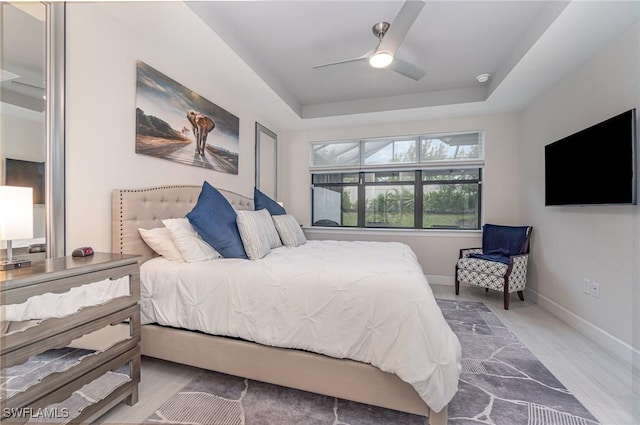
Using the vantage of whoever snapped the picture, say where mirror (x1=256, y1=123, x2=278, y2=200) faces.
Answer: facing the viewer and to the right of the viewer

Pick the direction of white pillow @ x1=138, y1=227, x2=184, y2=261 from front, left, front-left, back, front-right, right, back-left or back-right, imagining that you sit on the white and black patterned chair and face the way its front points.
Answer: front

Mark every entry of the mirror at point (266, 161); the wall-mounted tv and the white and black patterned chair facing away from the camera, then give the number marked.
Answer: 0

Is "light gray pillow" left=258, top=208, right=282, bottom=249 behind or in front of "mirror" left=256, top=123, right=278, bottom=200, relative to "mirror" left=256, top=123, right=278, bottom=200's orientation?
in front

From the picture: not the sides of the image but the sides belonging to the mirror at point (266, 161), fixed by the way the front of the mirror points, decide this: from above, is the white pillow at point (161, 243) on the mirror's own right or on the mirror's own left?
on the mirror's own right

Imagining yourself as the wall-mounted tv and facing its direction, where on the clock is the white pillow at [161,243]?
The white pillow is roughly at 12 o'clock from the wall-mounted tv.

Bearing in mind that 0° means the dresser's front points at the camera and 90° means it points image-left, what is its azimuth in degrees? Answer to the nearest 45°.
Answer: approximately 315°

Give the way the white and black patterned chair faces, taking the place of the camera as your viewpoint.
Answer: facing the viewer and to the left of the viewer

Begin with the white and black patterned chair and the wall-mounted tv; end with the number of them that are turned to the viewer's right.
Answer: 0

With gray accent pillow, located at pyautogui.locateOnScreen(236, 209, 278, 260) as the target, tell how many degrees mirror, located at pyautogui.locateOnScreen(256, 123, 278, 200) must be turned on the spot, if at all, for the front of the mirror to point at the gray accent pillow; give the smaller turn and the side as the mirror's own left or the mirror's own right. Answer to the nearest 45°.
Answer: approximately 45° to the mirror's own right

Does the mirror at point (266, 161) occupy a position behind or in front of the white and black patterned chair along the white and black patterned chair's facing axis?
in front

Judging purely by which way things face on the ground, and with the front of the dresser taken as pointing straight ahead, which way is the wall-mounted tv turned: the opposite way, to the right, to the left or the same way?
the opposite way

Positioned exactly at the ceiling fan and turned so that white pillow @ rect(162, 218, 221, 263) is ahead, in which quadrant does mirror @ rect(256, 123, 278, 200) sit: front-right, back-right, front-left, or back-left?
front-right
